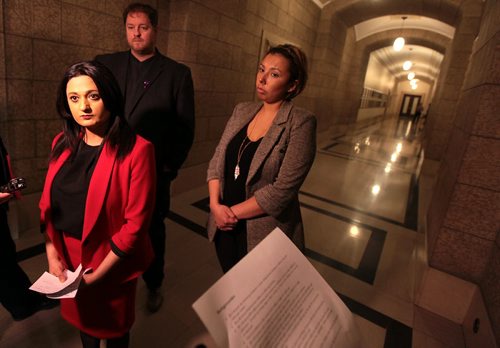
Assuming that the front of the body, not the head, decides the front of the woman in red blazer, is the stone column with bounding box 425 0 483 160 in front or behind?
behind

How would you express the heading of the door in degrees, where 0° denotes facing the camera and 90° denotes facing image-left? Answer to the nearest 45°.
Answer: approximately 0°

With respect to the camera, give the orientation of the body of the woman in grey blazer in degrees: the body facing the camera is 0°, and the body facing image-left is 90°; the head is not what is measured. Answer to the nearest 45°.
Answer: approximately 45°

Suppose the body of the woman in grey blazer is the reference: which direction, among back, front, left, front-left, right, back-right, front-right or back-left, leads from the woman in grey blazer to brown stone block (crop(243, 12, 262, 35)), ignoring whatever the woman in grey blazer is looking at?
back-right

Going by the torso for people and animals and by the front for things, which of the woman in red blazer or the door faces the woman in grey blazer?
the door

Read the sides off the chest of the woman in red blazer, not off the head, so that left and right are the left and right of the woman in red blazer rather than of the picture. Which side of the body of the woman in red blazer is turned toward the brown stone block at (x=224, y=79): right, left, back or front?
back

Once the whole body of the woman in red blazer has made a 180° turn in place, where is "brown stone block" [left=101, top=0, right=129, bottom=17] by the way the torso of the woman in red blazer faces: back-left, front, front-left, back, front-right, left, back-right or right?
front-left
